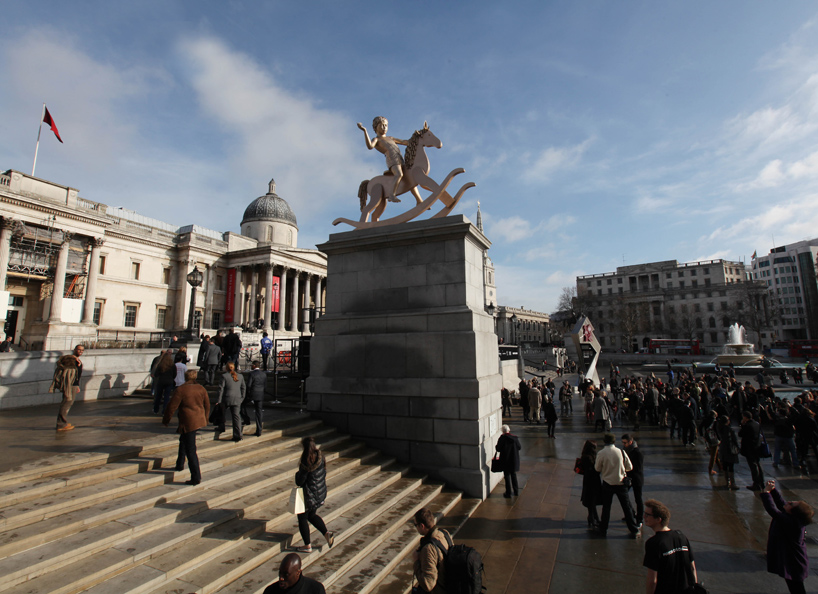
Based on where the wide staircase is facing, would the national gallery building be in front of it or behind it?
behind

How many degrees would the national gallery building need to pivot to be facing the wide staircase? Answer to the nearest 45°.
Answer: approximately 45° to its right

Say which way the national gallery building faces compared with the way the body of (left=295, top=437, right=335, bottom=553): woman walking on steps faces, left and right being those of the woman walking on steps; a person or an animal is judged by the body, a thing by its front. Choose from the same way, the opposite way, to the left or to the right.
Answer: the opposite way

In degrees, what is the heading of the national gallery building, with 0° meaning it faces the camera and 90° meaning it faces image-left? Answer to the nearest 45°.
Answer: approximately 315°

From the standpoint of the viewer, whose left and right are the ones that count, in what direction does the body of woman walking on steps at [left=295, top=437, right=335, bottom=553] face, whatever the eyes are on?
facing away from the viewer and to the left of the viewer

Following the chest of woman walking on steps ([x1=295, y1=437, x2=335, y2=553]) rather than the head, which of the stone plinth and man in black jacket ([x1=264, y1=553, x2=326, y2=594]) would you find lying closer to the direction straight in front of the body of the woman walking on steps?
the stone plinth

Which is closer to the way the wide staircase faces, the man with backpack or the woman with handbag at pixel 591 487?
the man with backpack
